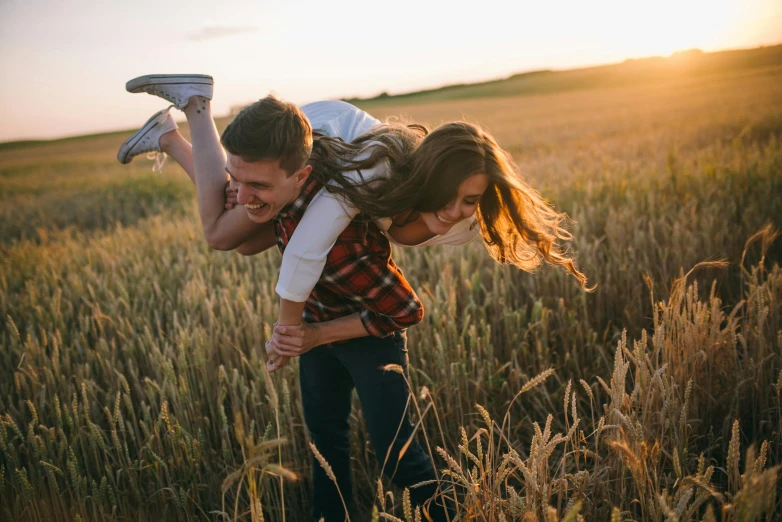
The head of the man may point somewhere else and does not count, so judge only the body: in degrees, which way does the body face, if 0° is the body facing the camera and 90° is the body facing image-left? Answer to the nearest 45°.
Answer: approximately 45°
